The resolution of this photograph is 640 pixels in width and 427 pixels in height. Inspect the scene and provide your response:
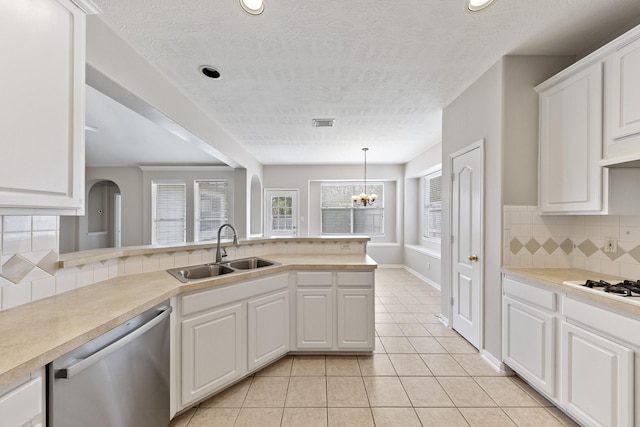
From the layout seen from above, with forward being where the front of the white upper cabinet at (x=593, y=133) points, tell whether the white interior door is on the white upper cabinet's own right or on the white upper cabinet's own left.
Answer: on the white upper cabinet's own right

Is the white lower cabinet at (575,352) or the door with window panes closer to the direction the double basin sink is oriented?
the white lower cabinet

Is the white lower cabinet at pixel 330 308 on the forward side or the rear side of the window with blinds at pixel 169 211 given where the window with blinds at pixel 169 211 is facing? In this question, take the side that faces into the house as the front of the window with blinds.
on the forward side

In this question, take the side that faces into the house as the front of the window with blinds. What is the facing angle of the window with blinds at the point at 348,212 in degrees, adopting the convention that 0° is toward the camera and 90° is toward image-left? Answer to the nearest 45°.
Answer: approximately 0°

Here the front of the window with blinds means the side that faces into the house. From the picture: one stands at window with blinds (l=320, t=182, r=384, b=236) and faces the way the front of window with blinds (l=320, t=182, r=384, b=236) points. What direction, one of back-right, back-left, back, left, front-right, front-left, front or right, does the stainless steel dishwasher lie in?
front

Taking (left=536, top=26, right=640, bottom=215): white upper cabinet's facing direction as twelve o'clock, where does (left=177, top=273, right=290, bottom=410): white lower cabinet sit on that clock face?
The white lower cabinet is roughly at 12 o'clock from the white upper cabinet.

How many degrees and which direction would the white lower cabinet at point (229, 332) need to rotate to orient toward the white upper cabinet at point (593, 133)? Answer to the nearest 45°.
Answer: approximately 45° to its left

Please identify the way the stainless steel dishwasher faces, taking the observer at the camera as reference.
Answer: facing the viewer and to the right of the viewer

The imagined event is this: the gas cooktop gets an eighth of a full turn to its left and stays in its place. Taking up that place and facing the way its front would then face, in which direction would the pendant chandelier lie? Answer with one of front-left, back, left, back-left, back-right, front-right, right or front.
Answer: back-right

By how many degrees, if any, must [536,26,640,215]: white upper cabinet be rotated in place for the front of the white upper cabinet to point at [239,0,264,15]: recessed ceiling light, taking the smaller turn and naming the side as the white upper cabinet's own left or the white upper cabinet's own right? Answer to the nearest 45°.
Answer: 0° — it already faces it

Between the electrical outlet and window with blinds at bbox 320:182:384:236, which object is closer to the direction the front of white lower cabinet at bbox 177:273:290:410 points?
the electrical outlet

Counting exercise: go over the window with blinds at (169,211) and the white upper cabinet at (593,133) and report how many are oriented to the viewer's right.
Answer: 0
